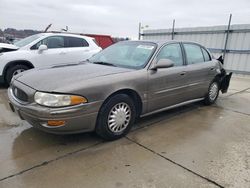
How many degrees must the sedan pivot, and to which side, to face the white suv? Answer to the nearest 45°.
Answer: approximately 90° to its right

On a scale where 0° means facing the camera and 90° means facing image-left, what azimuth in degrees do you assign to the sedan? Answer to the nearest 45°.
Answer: approximately 45°
